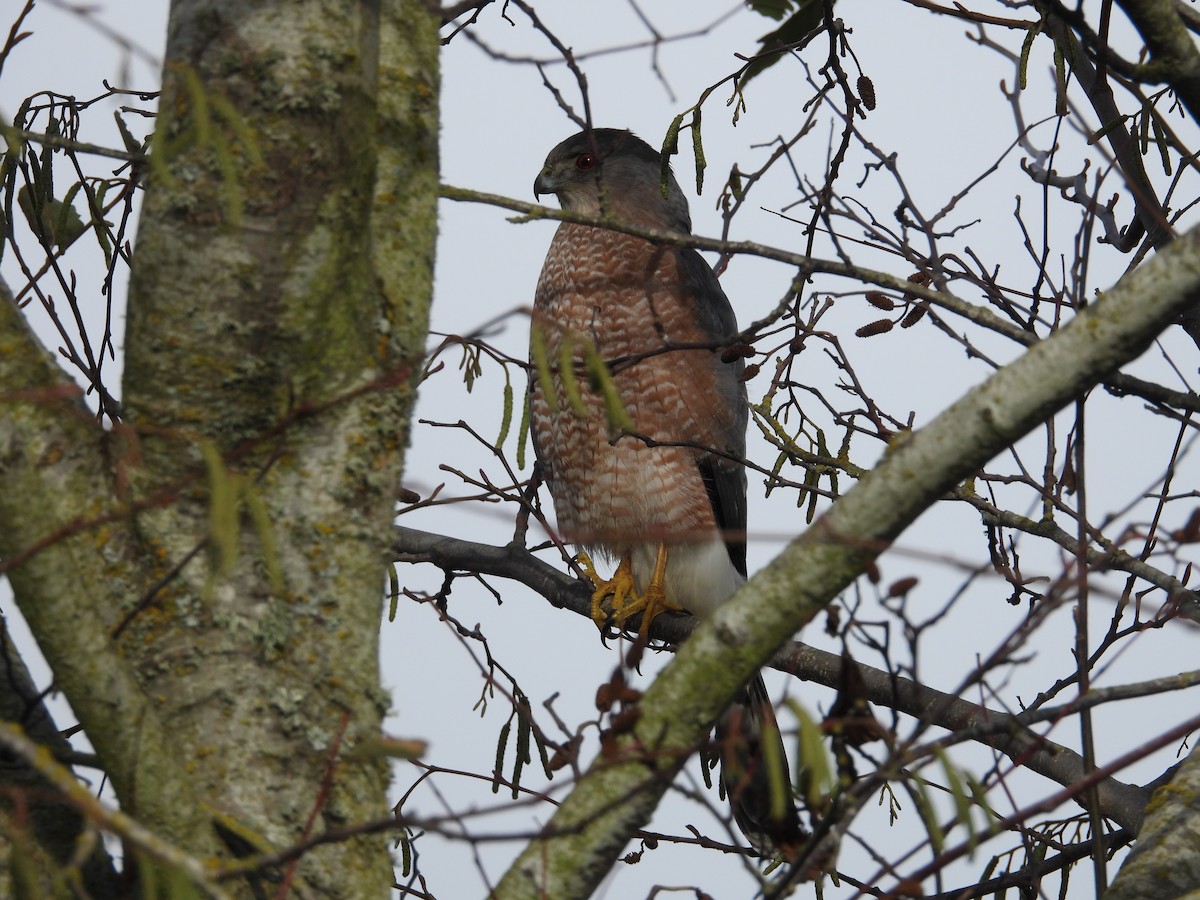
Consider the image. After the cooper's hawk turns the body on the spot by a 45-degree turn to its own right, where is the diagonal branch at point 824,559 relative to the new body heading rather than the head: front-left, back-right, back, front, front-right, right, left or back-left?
left

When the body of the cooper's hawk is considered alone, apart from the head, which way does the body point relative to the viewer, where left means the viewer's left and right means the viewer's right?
facing the viewer and to the left of the viewer
